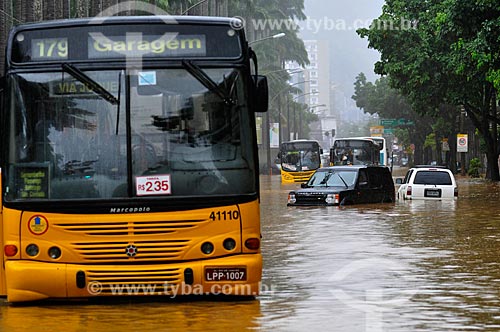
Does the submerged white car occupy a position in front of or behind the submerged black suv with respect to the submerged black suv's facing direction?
behind

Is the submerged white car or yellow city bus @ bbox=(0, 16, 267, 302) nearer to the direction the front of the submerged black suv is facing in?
the yellow city bus

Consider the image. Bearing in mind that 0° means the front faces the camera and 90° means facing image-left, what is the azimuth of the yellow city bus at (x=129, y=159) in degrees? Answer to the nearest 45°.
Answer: approximately 0°

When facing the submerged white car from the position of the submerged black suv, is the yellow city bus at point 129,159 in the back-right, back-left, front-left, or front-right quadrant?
back-right

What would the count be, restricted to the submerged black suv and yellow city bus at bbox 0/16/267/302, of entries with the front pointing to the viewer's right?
0

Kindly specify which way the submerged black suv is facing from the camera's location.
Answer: facing the viewer and to the left of the viewer

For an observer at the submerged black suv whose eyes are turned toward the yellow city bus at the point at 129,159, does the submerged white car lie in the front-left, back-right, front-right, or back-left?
back-left

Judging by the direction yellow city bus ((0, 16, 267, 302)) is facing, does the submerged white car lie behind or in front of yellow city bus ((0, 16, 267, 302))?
behind

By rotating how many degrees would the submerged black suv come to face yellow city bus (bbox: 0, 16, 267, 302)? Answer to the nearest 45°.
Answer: approximately 45° to its left
